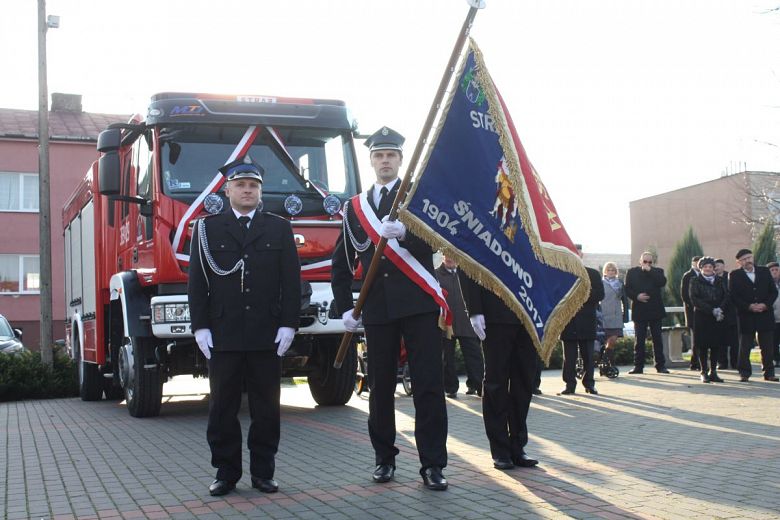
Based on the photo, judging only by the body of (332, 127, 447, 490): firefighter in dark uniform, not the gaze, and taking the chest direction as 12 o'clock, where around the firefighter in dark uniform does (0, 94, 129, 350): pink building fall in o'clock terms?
The pink building is roughly at 5 o'clock from the firefighter in dark uniform.

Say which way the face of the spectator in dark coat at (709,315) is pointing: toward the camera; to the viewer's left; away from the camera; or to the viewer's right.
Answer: toward the camera

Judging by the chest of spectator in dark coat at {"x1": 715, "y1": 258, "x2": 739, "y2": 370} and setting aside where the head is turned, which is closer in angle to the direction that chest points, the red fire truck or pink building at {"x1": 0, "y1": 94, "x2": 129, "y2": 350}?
the red fire truck

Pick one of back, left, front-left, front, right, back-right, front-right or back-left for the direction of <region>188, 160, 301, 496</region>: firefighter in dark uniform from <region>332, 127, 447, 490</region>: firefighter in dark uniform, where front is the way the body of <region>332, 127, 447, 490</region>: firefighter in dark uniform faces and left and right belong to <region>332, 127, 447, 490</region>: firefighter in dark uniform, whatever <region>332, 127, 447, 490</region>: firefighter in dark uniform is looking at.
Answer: right

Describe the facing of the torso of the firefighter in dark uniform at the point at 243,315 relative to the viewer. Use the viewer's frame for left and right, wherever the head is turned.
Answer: facing the viewer

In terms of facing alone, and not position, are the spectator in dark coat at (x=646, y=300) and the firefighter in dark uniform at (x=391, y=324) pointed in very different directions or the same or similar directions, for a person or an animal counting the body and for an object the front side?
same or similar directions

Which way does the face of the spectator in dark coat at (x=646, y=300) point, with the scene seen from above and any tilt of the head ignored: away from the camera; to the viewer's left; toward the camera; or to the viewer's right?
toward the camera

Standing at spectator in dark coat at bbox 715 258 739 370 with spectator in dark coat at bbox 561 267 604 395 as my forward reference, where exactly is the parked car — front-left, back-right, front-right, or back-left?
front-right

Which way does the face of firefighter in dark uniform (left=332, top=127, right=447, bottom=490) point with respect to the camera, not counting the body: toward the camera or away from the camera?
toward the camera

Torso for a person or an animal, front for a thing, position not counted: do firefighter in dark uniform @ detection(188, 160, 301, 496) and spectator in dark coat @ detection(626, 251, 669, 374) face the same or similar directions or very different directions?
same or similar directions

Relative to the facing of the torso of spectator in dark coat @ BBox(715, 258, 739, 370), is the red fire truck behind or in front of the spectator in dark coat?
in front

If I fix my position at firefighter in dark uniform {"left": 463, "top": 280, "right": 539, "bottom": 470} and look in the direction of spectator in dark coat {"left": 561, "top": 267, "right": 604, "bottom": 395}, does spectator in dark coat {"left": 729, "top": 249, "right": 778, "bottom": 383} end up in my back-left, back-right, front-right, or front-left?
front-right

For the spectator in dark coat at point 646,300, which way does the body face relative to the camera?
toward the camera
